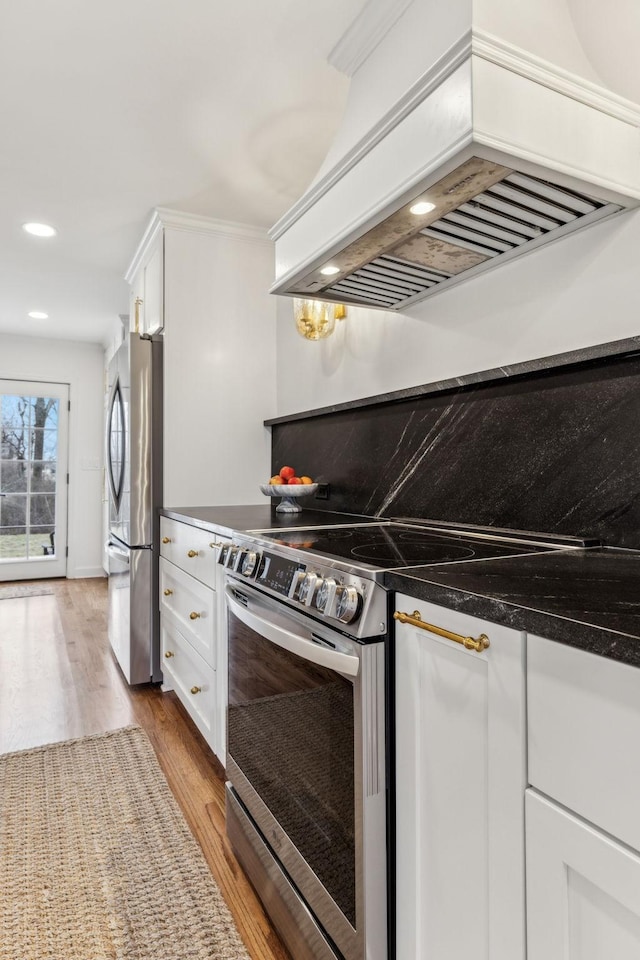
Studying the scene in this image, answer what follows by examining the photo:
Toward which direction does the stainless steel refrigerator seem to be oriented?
to the viewer's left

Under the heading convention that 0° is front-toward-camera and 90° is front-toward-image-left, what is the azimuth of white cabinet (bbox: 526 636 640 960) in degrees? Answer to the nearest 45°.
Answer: approximately 45°

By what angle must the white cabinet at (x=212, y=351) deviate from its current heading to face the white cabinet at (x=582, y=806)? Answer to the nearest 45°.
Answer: approximately 90° to its left

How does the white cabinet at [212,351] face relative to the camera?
to the viewer's left

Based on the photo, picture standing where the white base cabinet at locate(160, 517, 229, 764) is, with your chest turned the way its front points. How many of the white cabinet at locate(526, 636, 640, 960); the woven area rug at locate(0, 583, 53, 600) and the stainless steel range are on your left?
2

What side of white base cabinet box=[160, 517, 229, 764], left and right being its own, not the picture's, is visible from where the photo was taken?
left

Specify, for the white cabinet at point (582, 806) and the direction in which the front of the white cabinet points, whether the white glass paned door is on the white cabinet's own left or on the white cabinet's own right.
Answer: on the white cabinet's own right
